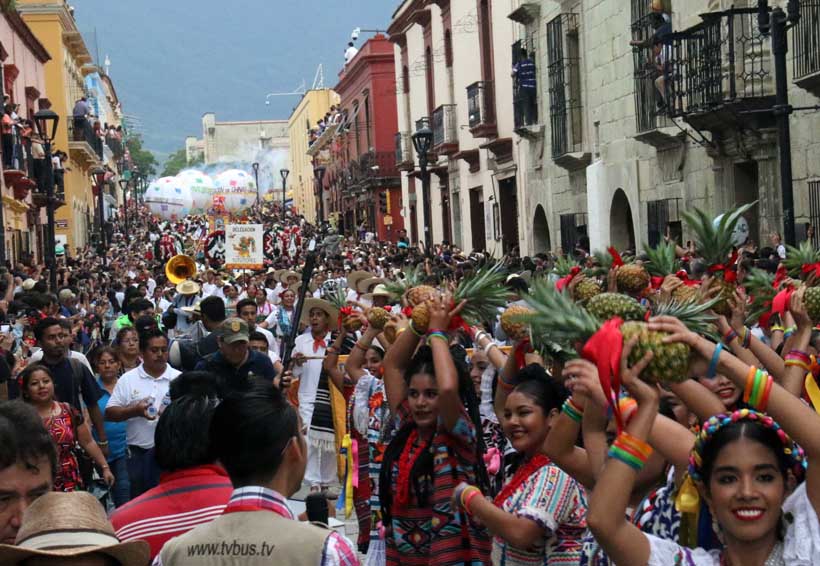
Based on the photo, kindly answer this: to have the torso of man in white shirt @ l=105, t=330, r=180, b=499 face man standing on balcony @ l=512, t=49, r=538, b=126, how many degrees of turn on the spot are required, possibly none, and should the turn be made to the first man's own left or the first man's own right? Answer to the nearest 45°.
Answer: approximately 90° to the first man's own left

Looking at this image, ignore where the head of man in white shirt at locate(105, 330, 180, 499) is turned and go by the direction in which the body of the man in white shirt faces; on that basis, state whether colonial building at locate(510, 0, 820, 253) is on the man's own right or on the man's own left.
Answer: on the man's own left

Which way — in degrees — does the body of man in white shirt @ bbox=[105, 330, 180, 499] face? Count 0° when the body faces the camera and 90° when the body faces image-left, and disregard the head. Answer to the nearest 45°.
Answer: approximately 315°

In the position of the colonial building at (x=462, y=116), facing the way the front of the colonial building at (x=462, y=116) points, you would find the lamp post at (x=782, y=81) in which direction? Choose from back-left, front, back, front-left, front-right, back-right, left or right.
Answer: front-left

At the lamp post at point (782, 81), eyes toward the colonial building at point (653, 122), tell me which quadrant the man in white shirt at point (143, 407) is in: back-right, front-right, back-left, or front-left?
back-left

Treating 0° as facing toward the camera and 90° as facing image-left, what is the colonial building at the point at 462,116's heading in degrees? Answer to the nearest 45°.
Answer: approximately 45°

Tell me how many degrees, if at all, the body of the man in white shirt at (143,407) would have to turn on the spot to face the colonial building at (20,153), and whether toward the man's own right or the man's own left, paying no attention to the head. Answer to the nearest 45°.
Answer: approximately 135° to the man's own left
